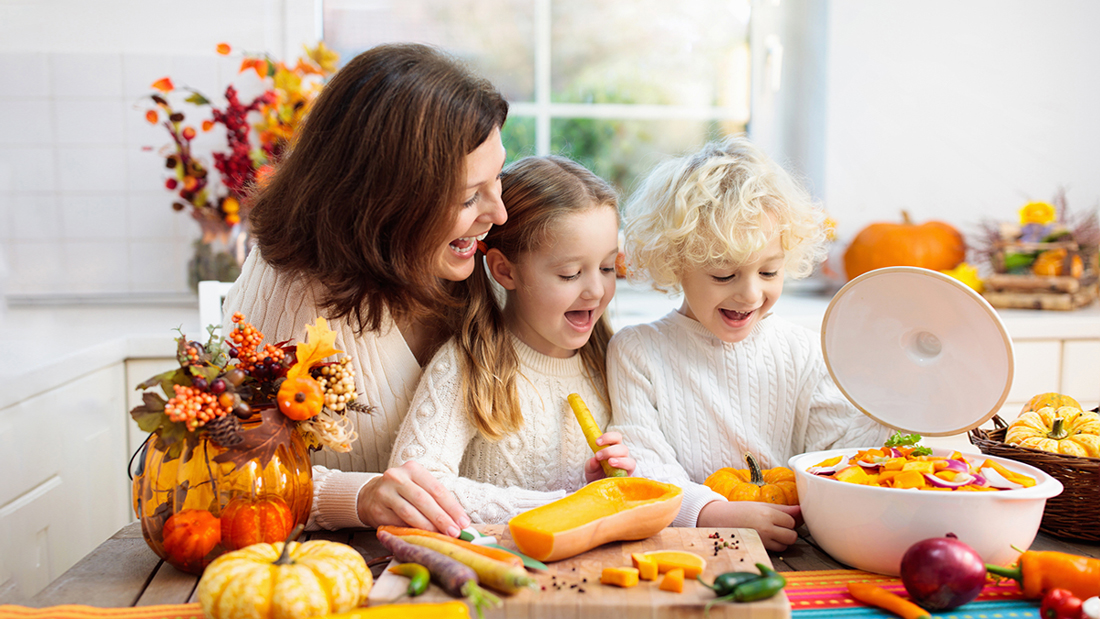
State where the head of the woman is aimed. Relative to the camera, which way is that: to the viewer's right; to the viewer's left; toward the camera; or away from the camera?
to the viewer's right

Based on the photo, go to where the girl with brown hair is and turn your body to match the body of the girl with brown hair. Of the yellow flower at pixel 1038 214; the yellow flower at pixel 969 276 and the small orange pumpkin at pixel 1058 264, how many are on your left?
3

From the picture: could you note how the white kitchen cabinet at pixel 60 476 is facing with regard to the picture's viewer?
facing the viewer and to the right of the viewer

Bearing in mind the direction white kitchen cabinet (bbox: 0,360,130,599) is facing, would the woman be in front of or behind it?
in front

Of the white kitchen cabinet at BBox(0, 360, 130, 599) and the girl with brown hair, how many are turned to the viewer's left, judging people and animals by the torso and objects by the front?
0

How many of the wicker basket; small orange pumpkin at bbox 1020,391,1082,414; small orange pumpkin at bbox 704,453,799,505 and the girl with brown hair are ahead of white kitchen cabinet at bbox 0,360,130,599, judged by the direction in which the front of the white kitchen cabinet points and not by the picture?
4
